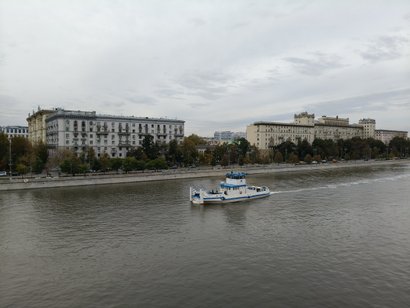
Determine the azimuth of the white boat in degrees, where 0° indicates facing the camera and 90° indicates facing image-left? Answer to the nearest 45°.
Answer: approximately 45°
